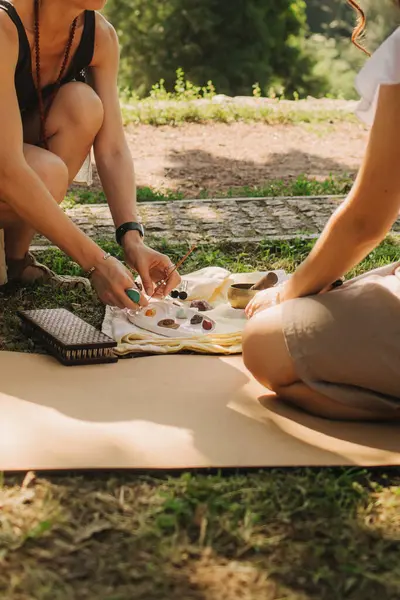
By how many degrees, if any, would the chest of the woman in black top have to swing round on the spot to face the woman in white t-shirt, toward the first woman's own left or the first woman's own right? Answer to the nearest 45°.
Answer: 0° — they already face them

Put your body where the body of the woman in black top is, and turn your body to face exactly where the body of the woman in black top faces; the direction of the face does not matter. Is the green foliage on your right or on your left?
on your left

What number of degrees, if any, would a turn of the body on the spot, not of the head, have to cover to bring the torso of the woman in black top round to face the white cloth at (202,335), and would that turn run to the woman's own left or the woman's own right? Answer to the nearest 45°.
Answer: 0° — they already face it

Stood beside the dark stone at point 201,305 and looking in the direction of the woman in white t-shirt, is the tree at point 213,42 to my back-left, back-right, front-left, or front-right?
back-left

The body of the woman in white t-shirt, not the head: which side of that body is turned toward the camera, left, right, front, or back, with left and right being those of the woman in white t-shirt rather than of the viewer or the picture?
left

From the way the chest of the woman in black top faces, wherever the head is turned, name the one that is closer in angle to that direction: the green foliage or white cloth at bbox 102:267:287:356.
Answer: the white cloth

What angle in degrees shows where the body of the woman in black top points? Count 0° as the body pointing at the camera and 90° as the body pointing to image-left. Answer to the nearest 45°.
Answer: approximately 315°

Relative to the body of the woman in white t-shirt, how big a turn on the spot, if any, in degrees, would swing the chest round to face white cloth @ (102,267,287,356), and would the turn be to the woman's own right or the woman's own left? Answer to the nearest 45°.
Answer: approximately 45° to the woman's own right

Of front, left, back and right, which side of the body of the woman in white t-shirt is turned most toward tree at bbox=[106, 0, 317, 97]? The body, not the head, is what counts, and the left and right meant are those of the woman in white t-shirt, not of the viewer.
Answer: right

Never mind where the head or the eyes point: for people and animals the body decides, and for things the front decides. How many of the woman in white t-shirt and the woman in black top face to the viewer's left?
1
